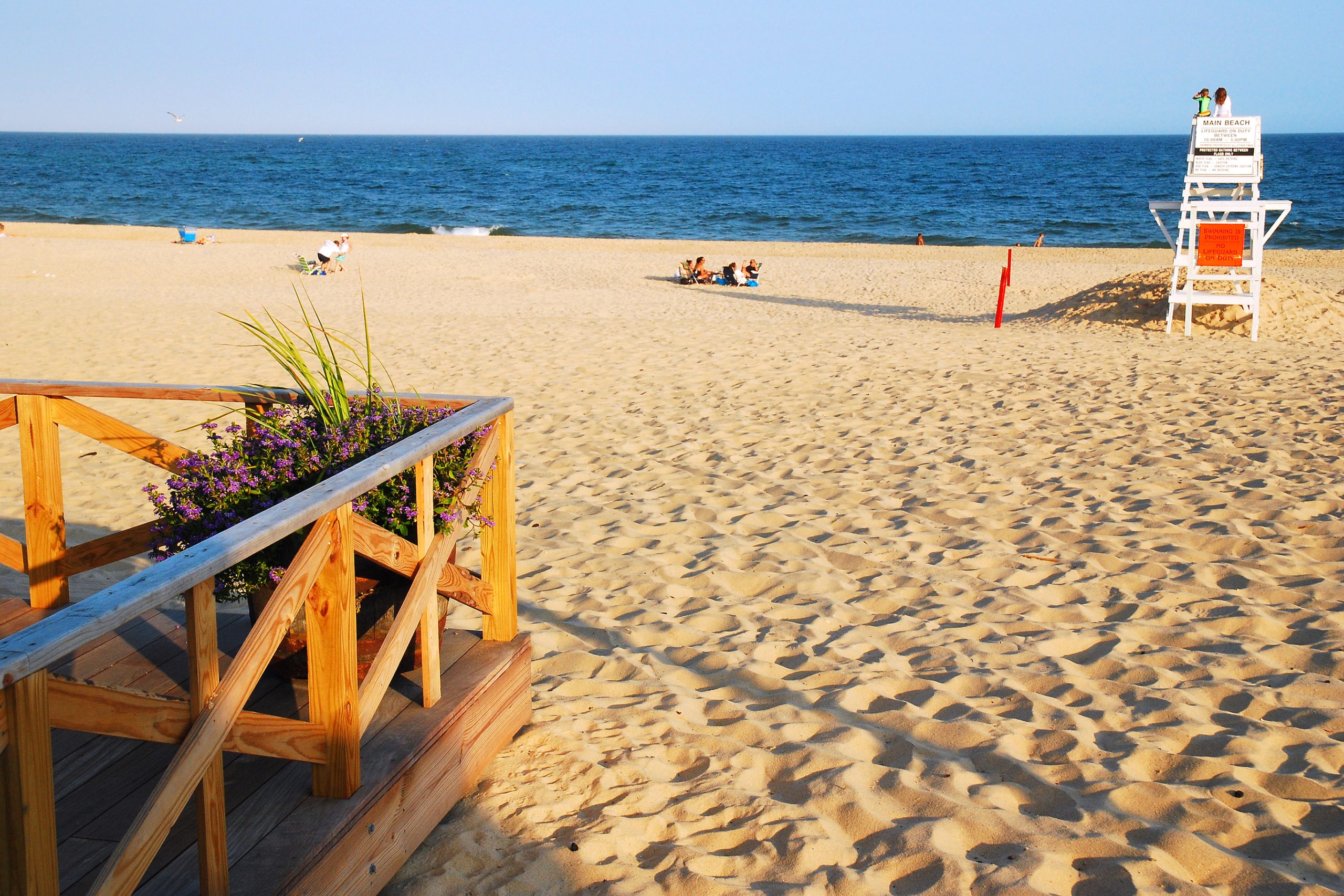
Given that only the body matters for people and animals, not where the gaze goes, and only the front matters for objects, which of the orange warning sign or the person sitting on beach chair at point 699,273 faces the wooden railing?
the orange warning sign

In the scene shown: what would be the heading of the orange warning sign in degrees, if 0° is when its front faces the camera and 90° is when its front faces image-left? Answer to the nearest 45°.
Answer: approximately 0°

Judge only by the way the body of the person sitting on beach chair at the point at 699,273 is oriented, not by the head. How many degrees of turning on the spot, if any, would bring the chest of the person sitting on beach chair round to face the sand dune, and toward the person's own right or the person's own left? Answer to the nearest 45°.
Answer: approximately 45° to the person's own right

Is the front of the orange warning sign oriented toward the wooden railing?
yes

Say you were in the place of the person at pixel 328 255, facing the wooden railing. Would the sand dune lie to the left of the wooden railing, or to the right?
left
